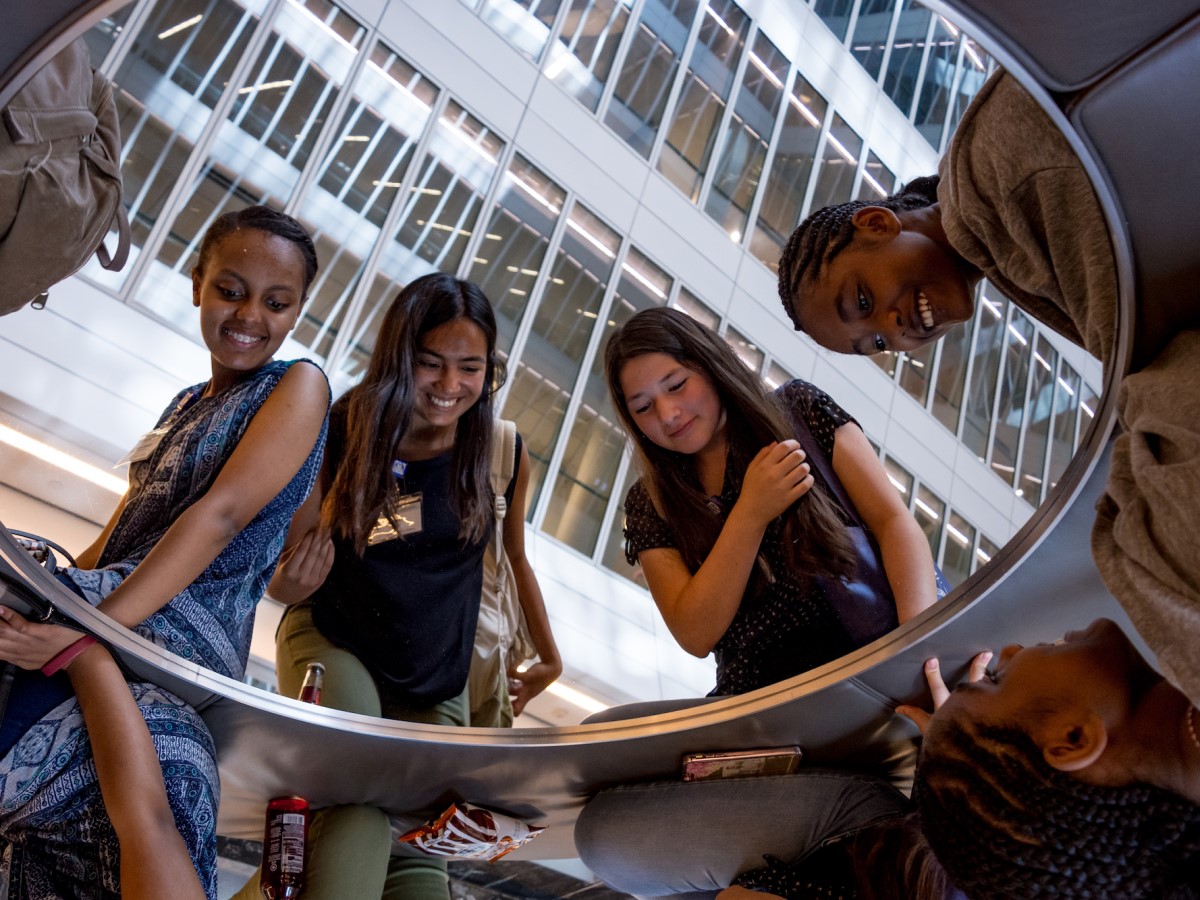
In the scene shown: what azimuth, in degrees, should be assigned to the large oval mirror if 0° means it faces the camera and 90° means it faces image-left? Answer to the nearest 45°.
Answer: approximately 0°

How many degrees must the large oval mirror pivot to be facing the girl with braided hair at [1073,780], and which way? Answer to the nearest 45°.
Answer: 0° — it already faces them
